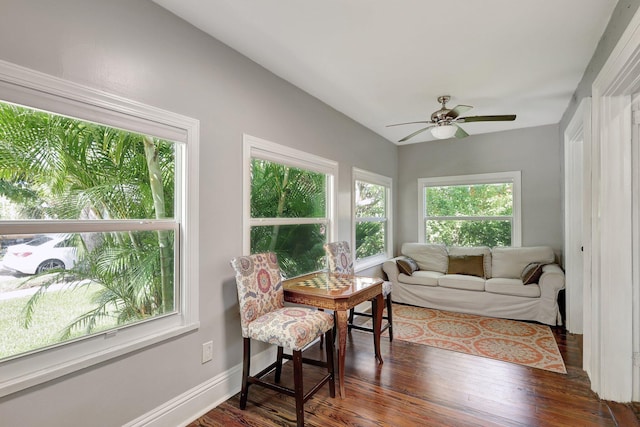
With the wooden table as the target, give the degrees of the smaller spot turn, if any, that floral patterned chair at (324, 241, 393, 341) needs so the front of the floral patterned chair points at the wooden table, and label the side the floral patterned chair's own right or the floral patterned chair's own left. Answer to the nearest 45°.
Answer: approximately 45° to the floral patterned chair's own right

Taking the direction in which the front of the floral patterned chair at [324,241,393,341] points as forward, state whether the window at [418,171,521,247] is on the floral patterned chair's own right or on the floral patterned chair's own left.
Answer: on the floral patterned chair's own left

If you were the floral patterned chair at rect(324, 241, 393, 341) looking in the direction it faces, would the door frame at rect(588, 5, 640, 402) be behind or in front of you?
in front

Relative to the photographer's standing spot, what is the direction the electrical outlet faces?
facing the viewer and to the right of the viewer

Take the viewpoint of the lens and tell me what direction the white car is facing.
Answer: facing away from the viewer and to the right of the viewer

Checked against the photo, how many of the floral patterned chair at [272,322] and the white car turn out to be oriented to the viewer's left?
0

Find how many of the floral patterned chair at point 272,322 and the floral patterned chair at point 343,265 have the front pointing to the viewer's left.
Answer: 0

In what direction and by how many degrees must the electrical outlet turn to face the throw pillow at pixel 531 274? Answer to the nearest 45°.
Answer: approximately 45° to its left

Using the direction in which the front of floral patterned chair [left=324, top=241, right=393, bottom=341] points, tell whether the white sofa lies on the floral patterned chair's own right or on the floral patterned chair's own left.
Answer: on the floral patterned chair's own left

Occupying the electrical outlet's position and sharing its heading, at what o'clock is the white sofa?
The white sofa is roughly at 10 o'clock from the electrical outlet.
